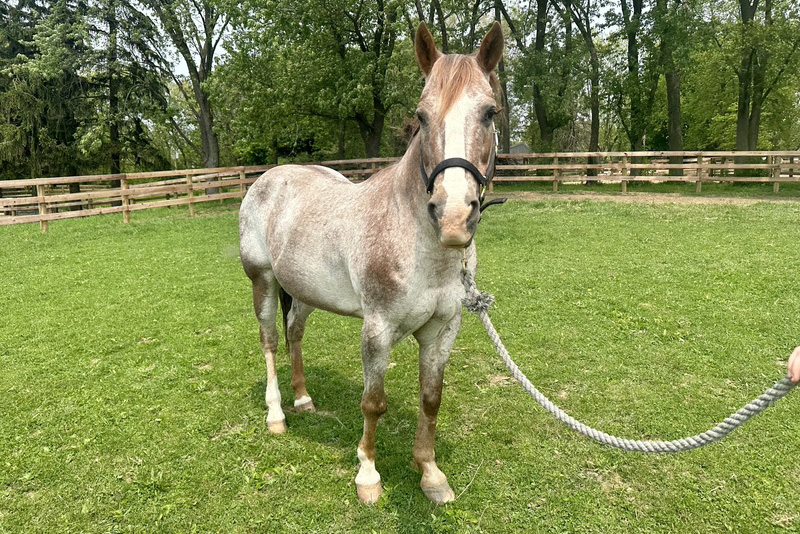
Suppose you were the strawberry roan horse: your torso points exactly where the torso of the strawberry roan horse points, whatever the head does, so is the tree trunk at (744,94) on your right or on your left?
on your left

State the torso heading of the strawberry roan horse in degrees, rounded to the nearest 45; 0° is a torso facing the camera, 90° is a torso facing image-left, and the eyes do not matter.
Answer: approximately 315°

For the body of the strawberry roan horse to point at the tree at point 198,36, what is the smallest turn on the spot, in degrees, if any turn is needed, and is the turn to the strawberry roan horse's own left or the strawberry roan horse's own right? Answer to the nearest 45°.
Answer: approximately 135° to the strawberry roan horse's own left

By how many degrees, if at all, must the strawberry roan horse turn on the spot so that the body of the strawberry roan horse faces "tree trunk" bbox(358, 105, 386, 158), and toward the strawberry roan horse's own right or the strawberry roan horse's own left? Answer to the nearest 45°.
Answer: approximately 135° to the strawberry roan horse's own left

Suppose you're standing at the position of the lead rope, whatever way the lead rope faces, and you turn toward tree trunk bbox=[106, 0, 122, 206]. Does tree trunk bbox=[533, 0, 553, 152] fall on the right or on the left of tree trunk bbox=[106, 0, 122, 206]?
right

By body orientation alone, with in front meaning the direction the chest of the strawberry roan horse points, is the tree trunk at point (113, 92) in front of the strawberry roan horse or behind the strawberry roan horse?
behind

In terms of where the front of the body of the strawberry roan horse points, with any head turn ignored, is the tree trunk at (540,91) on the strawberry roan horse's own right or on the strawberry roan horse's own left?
on the strawberry roan horse's own left

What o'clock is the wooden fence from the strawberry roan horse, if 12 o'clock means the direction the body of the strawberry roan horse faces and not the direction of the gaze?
The wooden fence is roughly at 7 o'clock from the strawberry roan horse.
